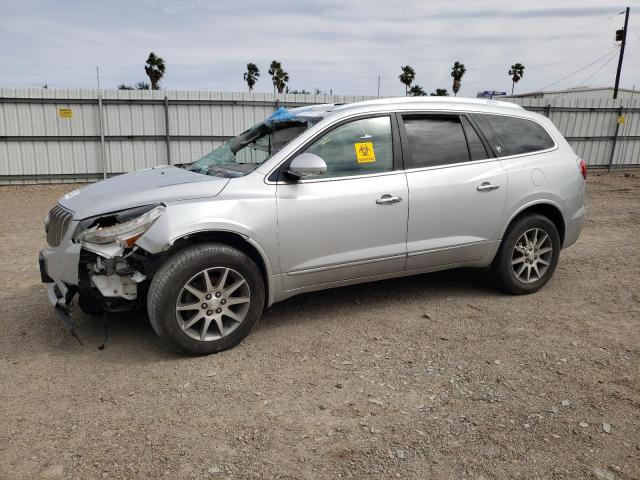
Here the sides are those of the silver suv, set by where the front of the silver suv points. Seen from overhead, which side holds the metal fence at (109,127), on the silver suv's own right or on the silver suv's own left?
on the silver suv's own right

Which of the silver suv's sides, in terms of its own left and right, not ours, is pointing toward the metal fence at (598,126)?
back

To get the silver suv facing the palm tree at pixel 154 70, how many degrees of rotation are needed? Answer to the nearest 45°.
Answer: approximately 135° to its right

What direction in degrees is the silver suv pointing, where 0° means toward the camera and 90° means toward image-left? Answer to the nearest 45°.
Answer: approximately 45°
